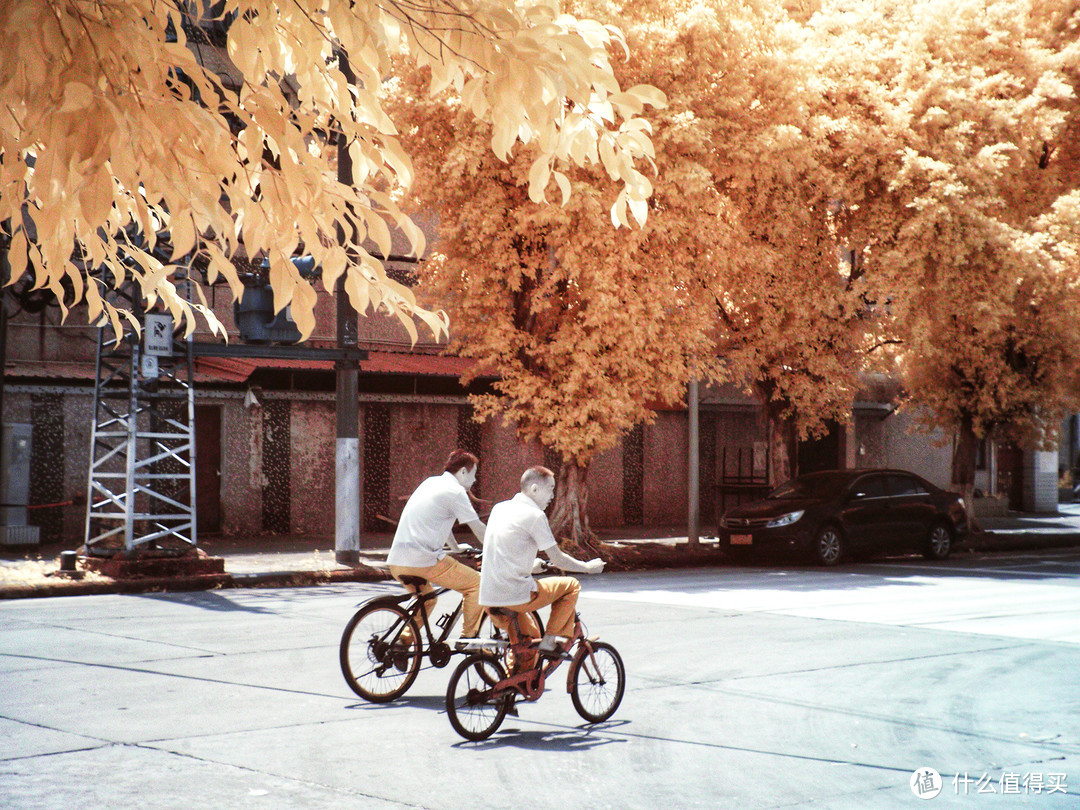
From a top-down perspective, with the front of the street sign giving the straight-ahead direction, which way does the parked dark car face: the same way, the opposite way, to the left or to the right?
to the right

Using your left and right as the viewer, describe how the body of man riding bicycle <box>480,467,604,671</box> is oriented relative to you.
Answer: facing away from the viewer and to the right of the viewer

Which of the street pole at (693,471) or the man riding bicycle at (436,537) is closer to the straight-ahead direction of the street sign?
the man riding bicycle

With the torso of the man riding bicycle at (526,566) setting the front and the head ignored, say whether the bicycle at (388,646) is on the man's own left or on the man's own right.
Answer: on the man's own left

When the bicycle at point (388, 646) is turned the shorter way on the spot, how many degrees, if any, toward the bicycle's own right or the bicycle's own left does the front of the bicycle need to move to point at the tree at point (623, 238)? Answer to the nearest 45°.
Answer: approximately 45° to the bicycle's own left

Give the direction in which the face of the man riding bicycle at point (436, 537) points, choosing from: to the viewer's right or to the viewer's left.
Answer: to the viewer's right
